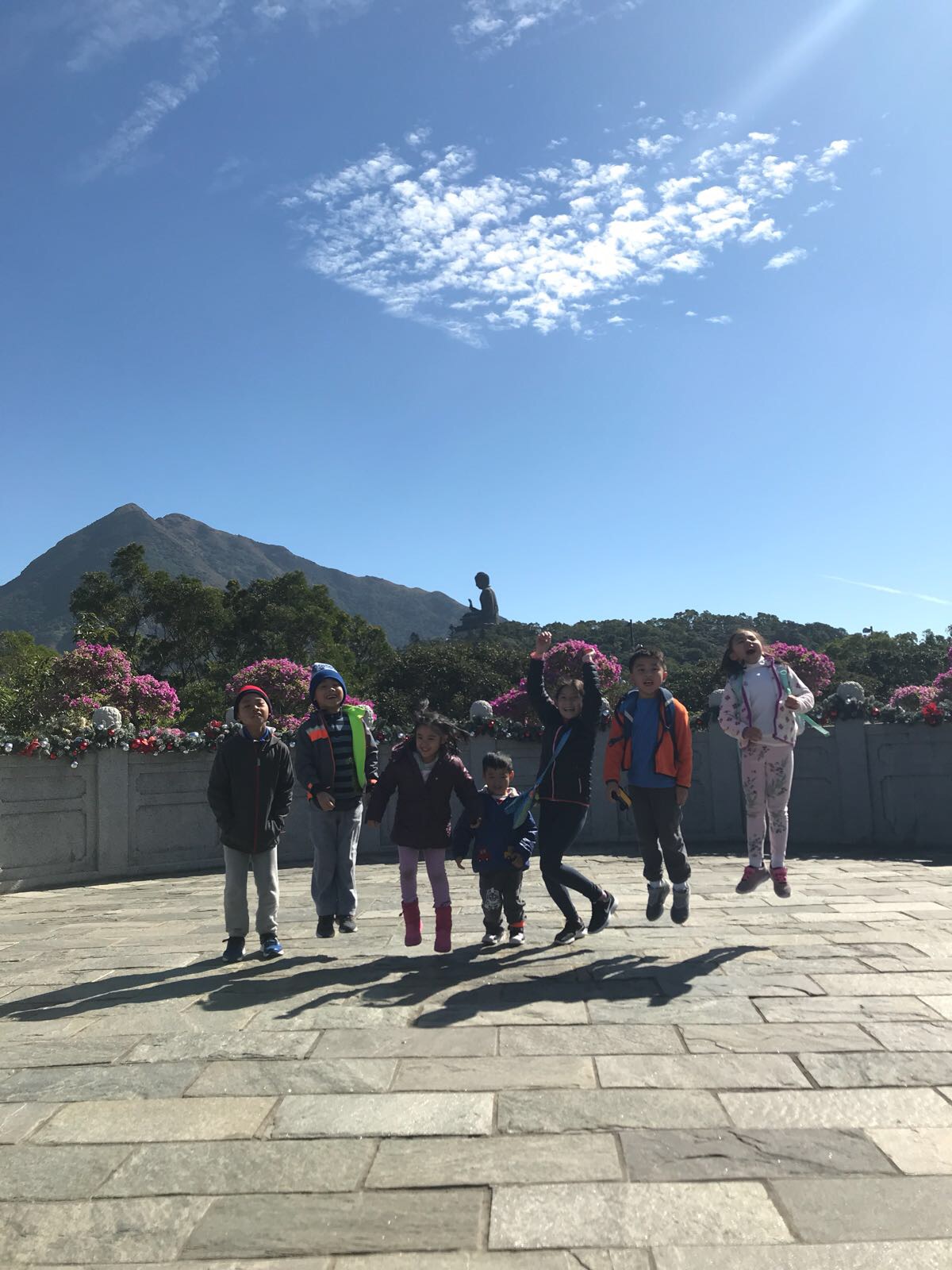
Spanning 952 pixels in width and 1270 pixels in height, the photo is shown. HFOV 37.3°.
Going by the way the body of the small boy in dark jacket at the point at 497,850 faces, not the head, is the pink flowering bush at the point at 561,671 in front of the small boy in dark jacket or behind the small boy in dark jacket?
behind

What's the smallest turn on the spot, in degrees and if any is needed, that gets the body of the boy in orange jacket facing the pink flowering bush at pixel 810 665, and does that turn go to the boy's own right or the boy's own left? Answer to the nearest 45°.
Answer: approximately 180°

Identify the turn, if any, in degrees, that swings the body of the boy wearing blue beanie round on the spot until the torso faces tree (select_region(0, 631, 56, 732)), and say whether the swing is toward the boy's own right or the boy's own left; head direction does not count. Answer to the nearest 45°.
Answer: approximately 180°

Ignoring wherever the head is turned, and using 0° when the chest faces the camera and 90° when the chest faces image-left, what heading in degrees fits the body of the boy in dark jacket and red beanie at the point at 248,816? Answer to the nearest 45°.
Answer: approximately 0°

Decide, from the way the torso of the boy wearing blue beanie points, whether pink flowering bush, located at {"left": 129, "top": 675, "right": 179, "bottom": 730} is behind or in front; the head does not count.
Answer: behind

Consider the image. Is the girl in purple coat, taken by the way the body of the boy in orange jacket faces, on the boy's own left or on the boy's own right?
on the boy's own right

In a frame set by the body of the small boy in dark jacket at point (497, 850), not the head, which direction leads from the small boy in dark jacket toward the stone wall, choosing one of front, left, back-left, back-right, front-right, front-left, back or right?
back

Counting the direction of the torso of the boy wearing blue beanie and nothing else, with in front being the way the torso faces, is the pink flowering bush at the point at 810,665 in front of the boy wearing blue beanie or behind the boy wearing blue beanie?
behind

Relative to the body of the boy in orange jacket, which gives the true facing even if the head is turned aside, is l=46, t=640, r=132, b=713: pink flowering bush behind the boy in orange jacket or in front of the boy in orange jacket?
behind
